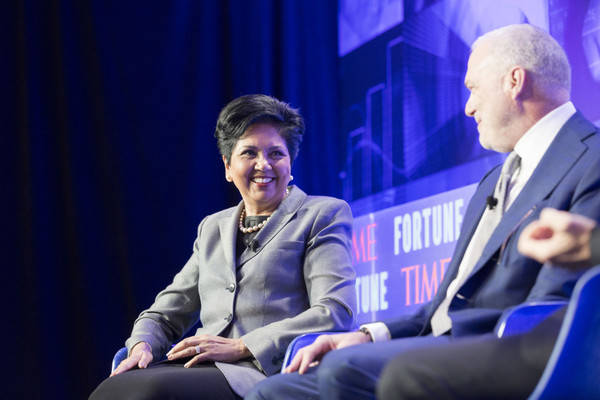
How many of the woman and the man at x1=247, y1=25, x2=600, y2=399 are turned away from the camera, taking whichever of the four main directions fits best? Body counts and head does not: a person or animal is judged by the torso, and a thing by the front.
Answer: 0

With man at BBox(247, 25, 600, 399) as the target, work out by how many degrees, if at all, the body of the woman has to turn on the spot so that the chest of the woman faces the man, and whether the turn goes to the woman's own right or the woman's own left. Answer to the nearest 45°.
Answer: approximately 90° to the woman's own left

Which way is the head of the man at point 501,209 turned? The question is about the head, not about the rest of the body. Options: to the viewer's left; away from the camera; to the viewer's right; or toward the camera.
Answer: to the viewer's left

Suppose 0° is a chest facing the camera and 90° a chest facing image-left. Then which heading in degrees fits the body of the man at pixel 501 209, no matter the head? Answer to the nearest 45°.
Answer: approximately 45°

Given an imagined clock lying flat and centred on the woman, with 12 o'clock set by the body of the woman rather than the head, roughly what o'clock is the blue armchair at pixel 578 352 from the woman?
The blue armchair is roughly at 10 o'clock from the woman.

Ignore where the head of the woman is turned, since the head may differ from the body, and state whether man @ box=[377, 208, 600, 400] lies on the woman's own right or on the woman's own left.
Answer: on the woman's own left

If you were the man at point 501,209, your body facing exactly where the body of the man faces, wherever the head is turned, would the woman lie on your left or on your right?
on your right
